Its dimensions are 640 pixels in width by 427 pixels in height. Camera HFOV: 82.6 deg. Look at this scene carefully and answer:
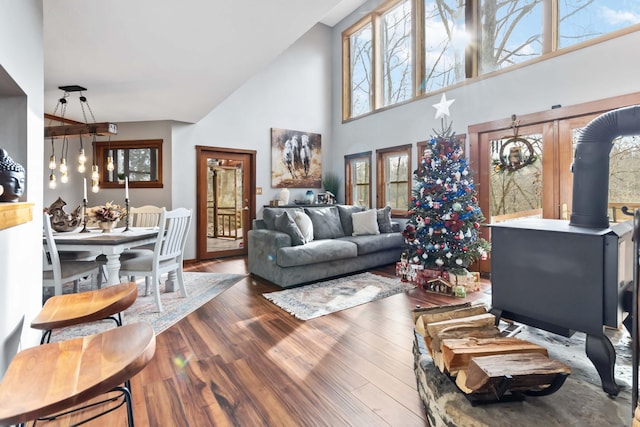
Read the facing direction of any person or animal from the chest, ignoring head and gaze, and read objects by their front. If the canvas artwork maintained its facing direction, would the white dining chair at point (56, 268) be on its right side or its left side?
on its right

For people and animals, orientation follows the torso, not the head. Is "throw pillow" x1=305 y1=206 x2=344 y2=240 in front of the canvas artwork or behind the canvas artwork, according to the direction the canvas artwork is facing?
in front

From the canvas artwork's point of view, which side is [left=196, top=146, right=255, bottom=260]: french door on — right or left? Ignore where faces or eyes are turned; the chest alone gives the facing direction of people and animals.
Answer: on its right

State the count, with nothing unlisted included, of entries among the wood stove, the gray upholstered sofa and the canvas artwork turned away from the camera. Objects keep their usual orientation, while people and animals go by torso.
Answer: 0

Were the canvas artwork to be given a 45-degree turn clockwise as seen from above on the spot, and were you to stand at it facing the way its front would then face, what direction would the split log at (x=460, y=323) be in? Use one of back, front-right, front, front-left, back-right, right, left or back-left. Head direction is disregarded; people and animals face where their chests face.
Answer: front

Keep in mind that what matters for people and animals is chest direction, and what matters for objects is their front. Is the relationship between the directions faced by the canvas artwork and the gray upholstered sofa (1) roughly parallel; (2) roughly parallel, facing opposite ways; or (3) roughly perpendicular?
roughly parallel

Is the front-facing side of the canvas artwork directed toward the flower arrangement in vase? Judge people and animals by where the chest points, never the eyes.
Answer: no

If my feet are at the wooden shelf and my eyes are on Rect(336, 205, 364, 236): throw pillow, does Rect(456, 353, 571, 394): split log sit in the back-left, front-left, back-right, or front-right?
front-right

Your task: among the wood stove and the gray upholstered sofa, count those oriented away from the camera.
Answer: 0

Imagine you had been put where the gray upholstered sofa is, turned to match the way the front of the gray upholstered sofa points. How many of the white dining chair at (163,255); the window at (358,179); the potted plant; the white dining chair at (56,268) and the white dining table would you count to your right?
3

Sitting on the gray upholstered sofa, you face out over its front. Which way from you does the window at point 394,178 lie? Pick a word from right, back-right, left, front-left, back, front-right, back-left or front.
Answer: left

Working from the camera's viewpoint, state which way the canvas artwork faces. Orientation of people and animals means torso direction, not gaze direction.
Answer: facing the viewer and to the right of the viewer
